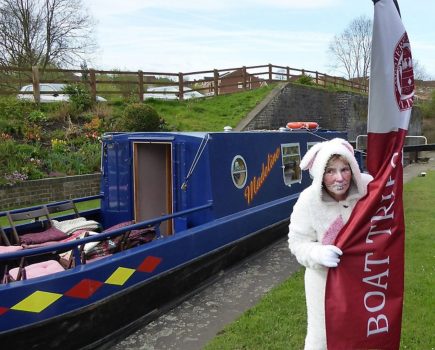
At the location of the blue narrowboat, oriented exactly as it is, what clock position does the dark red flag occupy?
The dark red flag is roughly at 10 o'clock from the blue narrowboat.

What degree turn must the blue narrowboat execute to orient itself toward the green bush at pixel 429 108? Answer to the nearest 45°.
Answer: approximately 180°

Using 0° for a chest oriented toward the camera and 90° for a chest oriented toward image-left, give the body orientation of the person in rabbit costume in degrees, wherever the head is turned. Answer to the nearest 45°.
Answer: approximately 315°

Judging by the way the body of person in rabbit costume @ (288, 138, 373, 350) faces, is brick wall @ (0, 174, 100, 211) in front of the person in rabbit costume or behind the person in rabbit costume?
behind

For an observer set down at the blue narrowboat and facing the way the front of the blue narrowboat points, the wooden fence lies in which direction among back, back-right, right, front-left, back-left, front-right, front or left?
back-right

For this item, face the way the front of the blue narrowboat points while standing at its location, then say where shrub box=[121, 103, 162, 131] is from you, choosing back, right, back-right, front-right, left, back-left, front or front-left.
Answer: back-right

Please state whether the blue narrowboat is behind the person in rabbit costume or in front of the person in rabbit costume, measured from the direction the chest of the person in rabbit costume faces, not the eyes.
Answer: behind
